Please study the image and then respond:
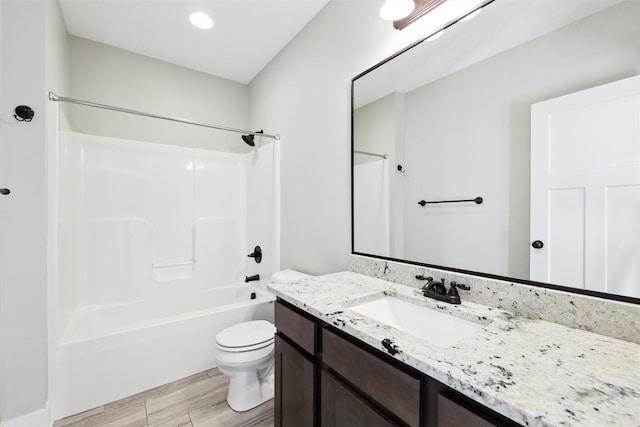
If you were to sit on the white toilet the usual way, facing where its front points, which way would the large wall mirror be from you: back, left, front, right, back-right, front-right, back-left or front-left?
left

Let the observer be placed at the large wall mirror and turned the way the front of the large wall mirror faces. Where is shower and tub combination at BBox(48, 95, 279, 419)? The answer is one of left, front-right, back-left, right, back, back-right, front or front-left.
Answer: front-right

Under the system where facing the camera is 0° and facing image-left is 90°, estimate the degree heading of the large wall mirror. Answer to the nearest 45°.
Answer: approximately 45°

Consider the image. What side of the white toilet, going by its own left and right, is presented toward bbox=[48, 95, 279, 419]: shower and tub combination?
right

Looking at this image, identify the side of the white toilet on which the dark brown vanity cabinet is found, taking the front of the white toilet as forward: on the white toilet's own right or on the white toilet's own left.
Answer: on the white toilet's own left

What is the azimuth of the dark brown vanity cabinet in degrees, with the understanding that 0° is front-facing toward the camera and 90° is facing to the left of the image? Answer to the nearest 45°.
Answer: approximately 45°

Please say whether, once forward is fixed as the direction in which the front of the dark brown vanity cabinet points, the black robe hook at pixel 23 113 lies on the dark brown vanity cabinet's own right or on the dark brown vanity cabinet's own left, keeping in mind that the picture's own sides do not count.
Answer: on the dark brown vanity cabinet's own right

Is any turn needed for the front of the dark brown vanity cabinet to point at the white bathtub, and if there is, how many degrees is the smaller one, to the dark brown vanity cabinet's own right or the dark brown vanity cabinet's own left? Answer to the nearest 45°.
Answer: approximately 45° to the dark brown vanity cabinet's own right

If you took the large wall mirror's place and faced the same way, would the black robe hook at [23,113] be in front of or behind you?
in front
